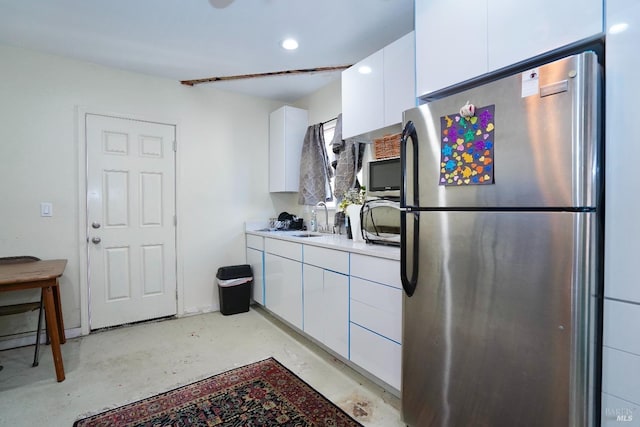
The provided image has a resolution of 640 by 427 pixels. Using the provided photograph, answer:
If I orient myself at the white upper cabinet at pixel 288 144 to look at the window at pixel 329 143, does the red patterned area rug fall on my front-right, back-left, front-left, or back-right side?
front-right

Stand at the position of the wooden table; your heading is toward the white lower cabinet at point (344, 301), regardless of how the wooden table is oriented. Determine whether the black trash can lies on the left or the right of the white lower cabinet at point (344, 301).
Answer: left

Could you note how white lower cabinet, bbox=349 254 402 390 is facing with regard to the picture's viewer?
facing the viewer and to the left of the viewer

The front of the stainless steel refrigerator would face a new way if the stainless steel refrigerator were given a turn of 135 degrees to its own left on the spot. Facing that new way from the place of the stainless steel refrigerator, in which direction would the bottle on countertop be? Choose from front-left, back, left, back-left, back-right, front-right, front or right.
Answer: back-left

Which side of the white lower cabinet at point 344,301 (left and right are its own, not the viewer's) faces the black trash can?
right

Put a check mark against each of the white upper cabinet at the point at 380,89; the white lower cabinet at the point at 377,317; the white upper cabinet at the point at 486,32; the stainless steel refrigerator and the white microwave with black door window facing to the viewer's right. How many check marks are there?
0

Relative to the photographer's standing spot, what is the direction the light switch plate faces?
facing the viewer

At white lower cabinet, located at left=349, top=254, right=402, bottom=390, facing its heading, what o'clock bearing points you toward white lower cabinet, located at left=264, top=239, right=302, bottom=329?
white lower cabinet, located at left=264, top=239, right=302, bottom=329 is roughly at 3 o'clock from white lower cabinet, located at left=349, top=254, right=402, bottom=390.

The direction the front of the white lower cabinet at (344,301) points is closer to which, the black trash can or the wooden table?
the wooden table

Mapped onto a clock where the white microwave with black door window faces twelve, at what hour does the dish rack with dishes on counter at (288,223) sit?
The dish rack with dishes on counter is roughly at 3 o'clock from the white microwave with black door window.

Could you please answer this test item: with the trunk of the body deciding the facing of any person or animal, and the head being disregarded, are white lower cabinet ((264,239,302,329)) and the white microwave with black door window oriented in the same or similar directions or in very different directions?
same or similar directions

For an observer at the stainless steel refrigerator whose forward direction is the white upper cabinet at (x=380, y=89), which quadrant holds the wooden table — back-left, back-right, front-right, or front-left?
front-left

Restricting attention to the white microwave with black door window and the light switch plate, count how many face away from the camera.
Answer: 0

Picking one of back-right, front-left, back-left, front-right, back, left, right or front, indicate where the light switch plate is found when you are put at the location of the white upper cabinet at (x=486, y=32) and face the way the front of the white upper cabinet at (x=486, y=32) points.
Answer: front-right

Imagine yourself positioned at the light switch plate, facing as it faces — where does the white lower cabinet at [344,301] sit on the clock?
The white lower cabinet is roughly at 11 o'clock from the light switch plate.

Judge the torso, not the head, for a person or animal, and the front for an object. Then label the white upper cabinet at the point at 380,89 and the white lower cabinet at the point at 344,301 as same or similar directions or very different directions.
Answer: same or similar directions
